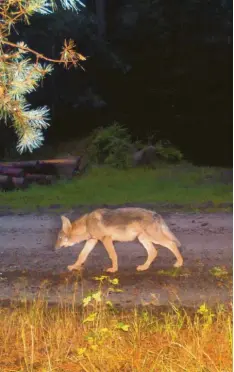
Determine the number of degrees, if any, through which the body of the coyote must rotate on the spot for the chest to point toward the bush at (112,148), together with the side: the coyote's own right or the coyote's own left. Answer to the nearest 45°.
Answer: approximately 90° to the coyote's own right

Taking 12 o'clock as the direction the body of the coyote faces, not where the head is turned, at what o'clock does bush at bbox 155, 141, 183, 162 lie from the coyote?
The bush is roughly at 3 o'clock from the coyote.

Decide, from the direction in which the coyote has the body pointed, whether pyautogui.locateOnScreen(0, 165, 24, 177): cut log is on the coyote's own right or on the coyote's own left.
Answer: on the coyote's own right

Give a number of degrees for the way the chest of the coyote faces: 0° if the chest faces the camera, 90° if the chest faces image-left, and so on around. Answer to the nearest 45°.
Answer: approximately 90°

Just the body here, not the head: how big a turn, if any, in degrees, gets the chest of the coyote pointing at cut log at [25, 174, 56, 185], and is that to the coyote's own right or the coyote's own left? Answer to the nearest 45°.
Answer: approximately 90° to the coyote's own right
